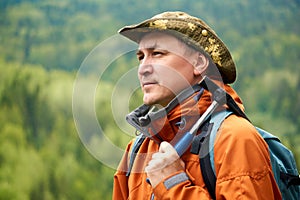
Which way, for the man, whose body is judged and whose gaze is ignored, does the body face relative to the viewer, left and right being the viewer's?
facing the viewer and to the left of the viewer
